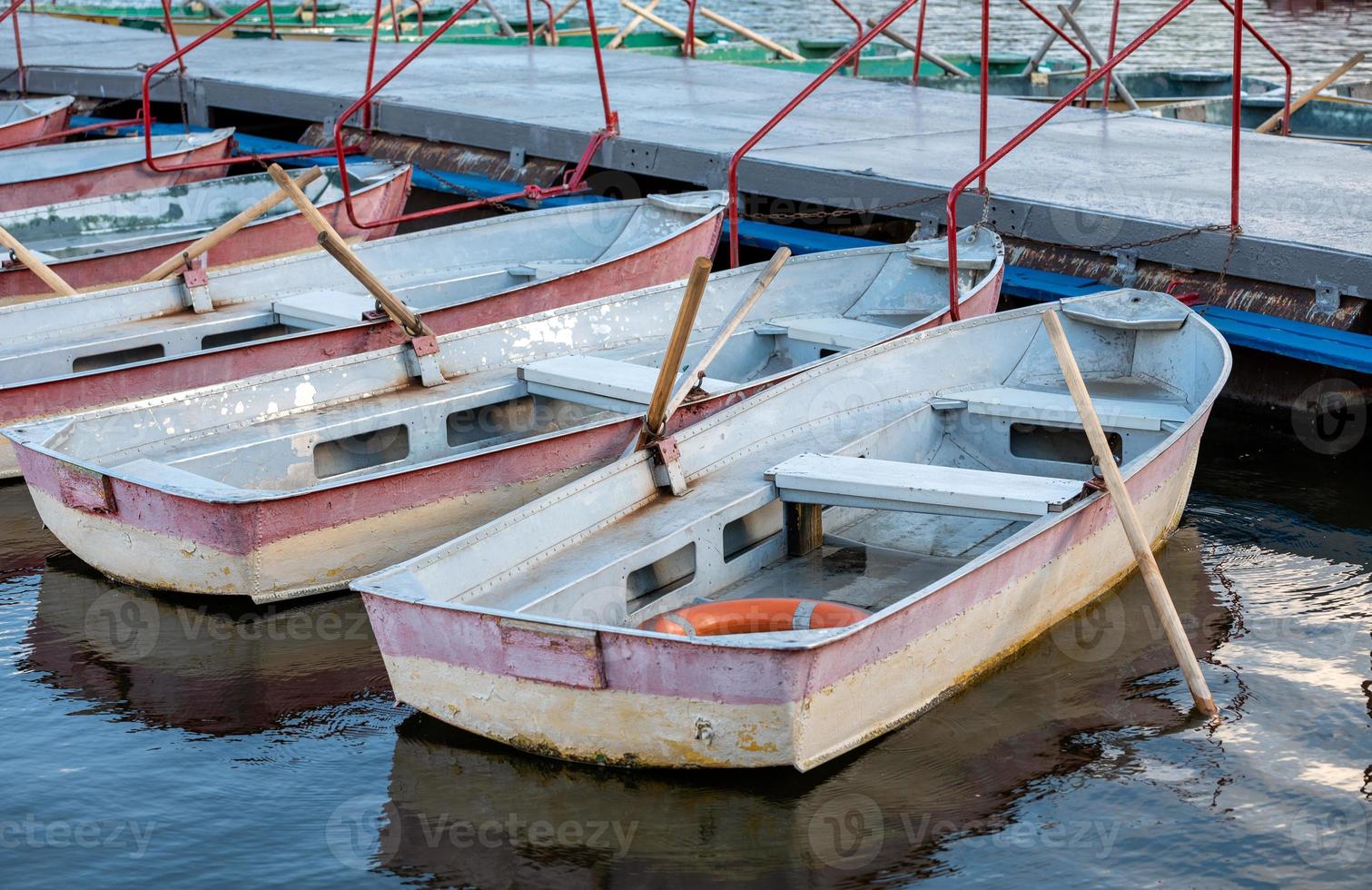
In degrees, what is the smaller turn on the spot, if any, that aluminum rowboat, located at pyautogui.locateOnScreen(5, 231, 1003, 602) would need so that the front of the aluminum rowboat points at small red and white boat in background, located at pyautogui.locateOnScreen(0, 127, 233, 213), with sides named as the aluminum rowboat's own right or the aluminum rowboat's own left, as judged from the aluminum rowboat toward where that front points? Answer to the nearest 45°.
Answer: approximately 45° to the aluminum rowboat's own left

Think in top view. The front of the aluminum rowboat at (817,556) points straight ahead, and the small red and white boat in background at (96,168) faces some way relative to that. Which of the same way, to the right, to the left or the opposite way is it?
the same way

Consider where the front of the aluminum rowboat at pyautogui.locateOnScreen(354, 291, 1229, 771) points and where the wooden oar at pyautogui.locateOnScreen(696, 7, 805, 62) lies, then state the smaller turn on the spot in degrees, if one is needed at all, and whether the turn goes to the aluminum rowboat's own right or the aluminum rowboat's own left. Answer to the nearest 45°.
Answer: approximately 45° to the aluminum rowboat's own left

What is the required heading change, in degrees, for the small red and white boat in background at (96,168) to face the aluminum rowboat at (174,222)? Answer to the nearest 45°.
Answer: approximately 135° to its right

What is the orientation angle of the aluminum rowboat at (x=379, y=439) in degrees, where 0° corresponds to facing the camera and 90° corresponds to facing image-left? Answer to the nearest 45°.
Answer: approximately 225°

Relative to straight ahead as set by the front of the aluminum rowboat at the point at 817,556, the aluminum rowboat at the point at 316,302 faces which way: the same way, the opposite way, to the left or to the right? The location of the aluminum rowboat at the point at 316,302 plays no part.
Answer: the same way

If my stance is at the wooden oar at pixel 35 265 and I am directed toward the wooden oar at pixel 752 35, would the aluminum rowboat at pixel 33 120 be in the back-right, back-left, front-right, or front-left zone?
front-left

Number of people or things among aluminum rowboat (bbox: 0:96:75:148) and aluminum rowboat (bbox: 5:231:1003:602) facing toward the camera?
0

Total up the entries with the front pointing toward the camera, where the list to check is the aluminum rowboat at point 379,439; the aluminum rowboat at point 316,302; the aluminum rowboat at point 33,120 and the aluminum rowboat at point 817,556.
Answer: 0

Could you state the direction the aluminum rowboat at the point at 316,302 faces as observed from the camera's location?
facing away from the viewer and to the right of the viewer

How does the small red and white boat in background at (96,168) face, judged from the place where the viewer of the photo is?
facing away from the viewer and to the right of the viewer

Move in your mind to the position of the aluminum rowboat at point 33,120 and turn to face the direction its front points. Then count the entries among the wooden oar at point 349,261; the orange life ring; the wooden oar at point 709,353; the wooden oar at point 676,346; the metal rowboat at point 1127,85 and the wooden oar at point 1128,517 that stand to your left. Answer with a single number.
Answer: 0

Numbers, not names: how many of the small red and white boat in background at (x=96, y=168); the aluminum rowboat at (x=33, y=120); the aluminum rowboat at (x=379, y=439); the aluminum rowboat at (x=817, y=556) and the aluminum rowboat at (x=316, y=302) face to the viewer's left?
0

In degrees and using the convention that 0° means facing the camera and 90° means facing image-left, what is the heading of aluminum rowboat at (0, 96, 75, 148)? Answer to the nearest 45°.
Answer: approximately 225°

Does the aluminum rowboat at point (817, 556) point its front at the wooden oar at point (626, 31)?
no

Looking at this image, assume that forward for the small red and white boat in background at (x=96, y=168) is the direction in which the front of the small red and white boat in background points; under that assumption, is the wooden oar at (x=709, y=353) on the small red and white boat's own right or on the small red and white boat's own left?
on the small red and white boat's own right

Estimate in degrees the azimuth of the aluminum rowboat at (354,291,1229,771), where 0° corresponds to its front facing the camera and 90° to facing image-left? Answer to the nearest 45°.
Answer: approximately 225°

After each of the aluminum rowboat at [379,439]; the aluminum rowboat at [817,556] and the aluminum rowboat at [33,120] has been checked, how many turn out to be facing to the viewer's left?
0

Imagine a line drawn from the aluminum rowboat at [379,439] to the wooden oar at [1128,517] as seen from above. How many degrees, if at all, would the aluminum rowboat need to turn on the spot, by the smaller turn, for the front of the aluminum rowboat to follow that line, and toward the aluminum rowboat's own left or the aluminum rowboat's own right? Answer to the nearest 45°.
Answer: approximately 90° to the aluminum rowboat's own right

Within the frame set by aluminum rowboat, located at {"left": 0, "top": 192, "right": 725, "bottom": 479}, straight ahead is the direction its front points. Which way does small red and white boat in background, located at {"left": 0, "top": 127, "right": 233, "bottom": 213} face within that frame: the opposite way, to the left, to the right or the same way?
the same way

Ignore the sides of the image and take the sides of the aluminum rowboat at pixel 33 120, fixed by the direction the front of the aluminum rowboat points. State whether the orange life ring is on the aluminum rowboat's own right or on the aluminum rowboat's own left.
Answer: on the aluminum rowboat's own right
